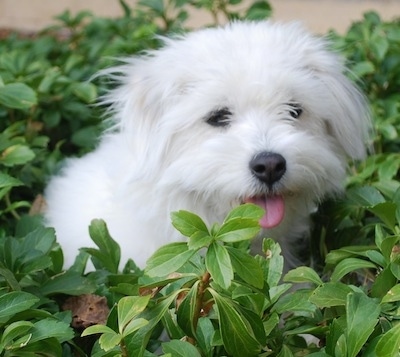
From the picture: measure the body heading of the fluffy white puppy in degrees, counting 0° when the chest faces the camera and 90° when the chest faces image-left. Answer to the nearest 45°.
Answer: approximately 315°
